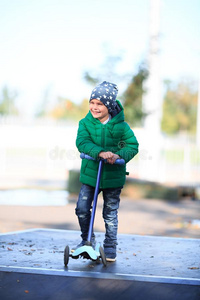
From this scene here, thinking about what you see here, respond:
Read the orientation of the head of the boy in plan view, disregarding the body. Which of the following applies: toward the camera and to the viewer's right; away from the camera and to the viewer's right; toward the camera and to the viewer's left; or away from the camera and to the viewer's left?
toward the camera and to the viewer's left

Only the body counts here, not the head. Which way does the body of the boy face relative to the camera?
toward the camera

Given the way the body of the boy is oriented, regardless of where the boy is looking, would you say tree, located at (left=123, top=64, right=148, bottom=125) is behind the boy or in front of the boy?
behind
